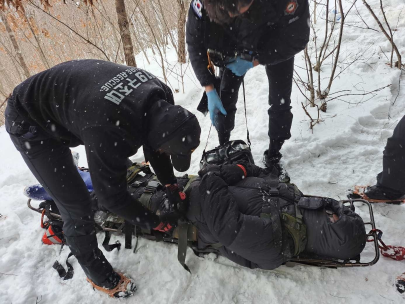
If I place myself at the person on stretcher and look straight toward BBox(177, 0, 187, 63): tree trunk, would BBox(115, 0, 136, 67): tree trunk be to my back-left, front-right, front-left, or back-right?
front-left

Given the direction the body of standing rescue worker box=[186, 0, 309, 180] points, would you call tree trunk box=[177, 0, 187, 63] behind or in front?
behind

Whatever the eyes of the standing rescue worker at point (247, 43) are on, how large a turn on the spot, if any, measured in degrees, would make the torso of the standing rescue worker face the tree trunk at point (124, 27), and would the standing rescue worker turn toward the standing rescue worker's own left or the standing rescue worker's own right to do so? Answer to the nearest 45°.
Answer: approximately 135° to the standing rescue worker's own right

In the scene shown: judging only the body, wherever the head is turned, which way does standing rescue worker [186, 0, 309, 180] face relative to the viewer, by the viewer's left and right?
facing the viewer

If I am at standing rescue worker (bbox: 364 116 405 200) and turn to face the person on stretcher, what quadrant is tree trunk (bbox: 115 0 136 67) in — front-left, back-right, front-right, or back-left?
front-right
